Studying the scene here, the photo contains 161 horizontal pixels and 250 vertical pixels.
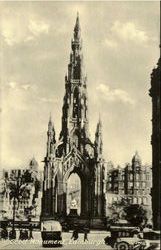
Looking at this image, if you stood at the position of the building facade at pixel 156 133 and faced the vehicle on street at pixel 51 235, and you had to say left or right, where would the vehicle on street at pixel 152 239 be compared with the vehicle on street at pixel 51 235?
left

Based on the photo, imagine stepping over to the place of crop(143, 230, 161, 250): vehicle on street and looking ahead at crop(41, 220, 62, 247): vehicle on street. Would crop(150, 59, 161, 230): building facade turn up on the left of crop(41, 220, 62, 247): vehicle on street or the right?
right
